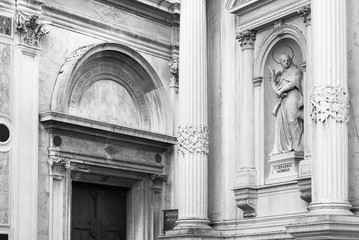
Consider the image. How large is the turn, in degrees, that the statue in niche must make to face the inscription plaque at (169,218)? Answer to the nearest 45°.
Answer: approximately 90° to its right

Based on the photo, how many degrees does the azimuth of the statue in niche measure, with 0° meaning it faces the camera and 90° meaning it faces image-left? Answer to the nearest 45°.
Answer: approximately 45°
